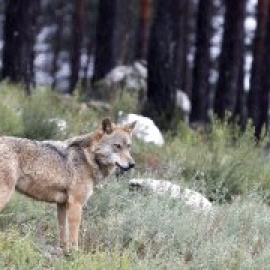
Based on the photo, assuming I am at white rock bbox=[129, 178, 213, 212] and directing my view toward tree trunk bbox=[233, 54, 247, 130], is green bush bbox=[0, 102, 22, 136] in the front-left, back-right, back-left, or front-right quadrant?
front-left

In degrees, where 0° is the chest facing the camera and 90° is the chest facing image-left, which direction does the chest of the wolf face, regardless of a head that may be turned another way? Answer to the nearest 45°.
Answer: approximately 270°

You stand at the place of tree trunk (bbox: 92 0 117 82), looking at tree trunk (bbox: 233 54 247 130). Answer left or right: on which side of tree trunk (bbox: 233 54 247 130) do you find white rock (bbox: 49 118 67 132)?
right

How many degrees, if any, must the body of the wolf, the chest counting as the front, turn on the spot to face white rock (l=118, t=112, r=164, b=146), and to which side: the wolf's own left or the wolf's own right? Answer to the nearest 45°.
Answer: approximately 90° to the wolf's own left

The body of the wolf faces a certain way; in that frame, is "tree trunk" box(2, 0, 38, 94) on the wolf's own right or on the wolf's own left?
on the wolf's own left

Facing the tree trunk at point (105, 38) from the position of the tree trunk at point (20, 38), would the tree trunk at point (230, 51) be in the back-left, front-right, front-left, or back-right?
front-right

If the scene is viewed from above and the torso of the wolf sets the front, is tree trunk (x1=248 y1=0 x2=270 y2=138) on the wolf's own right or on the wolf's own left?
on the wolf's own left

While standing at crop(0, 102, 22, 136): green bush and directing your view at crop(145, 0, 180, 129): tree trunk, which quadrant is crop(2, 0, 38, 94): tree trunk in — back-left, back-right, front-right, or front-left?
front-left

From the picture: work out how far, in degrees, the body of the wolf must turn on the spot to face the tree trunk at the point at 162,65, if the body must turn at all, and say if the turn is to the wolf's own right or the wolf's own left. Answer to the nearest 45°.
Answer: approximately 90° to the wolf's own left

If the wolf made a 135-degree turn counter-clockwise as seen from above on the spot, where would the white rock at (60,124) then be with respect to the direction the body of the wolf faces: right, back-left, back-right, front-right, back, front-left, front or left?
front-right

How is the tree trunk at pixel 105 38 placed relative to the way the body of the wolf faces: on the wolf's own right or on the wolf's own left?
on the wolf's own left

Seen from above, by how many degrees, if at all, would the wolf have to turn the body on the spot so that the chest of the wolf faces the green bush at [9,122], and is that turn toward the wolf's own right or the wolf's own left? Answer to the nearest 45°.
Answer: approximately 90° to the wolf's own left

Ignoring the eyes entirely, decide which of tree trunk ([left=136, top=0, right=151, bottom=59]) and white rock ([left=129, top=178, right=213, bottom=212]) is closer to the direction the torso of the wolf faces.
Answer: the white rock

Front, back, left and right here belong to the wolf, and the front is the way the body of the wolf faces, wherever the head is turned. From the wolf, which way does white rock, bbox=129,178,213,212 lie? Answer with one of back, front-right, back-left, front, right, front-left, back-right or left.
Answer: front-left
